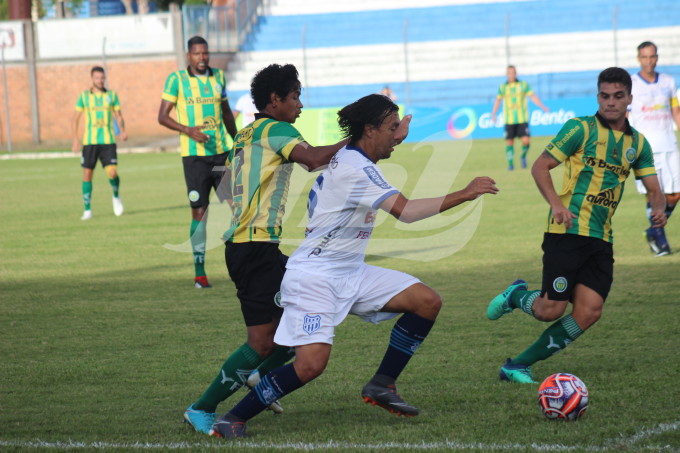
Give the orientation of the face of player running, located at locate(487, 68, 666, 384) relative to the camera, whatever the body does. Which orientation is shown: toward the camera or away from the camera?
toward the camera

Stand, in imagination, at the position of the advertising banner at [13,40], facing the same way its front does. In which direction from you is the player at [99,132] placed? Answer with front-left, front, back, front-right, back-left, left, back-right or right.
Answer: front

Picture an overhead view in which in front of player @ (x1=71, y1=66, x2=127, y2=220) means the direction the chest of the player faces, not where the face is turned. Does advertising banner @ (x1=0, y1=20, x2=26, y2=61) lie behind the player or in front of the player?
behind

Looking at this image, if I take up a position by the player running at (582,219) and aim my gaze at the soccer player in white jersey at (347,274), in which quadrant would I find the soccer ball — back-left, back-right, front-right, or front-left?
front-left

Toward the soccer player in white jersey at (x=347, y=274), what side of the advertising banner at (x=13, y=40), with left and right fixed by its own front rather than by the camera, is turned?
front

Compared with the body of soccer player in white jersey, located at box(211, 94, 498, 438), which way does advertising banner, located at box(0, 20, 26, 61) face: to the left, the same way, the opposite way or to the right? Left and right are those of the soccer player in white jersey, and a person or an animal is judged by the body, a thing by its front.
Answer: to the right

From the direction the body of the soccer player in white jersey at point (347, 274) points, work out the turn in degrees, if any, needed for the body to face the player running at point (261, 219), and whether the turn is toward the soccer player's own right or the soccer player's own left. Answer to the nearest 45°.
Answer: approximately 135° to the soccer player's own left

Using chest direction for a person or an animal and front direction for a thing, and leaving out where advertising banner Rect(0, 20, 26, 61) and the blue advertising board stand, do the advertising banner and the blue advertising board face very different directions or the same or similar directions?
same or similar directions

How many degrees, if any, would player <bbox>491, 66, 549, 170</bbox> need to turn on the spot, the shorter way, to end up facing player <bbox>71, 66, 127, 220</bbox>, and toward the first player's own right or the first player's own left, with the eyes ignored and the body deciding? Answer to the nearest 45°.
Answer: approximately 45° to the first player's own right

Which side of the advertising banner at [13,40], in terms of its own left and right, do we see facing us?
front

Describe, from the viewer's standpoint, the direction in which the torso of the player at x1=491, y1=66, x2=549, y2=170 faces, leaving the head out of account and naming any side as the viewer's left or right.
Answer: facing the viewer

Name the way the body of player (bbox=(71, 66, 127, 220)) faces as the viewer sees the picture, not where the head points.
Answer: toward the camera

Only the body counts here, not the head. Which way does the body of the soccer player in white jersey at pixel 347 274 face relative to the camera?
to the viewer's right
